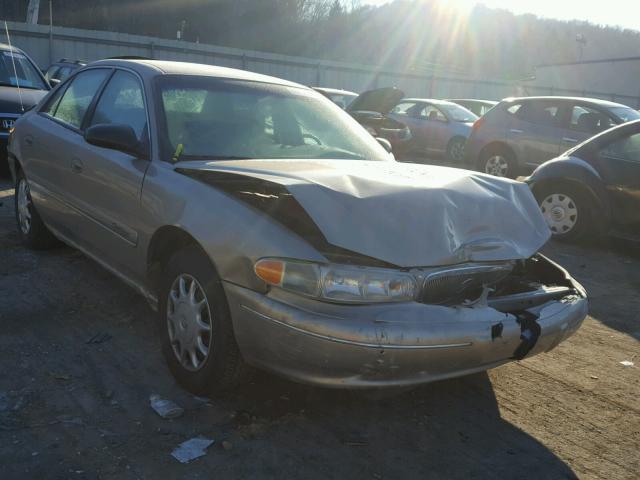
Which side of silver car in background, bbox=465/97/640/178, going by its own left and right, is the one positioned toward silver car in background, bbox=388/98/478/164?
back

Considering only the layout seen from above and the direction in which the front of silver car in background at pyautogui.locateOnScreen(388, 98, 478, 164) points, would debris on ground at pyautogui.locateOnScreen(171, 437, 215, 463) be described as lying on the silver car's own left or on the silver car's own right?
on the silver car's own right

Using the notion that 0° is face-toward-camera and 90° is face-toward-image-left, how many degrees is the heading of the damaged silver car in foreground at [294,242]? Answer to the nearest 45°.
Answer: approximately 315°

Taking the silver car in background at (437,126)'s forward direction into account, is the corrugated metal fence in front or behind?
behind

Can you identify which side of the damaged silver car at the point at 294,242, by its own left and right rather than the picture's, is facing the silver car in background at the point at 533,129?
left
